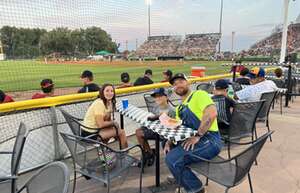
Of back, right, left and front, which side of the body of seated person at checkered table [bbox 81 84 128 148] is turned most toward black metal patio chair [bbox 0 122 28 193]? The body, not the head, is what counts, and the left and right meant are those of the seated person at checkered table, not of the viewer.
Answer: right

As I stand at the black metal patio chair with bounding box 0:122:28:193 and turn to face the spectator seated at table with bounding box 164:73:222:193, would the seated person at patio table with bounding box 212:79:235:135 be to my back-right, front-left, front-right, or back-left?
front-left

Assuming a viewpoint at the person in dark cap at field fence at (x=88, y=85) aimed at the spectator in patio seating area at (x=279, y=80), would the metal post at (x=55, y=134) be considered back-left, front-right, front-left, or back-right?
back-right

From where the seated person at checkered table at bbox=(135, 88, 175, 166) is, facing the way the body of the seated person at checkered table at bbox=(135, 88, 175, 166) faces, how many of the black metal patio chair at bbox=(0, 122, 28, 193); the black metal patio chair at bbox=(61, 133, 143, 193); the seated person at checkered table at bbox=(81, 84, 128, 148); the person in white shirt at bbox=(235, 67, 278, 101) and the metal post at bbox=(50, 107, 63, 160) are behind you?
1

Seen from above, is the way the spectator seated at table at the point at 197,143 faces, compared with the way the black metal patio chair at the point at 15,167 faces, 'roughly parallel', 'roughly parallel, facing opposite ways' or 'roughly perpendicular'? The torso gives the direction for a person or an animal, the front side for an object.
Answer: roughly parallel

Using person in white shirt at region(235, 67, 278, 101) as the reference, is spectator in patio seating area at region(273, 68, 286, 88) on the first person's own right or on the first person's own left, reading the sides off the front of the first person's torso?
on the first person's own right

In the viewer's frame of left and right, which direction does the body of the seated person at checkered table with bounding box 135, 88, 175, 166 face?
facing the viewer and to the left of the viewer

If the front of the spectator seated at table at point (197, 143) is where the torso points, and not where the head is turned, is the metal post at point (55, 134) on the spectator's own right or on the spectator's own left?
on the spectator's own right

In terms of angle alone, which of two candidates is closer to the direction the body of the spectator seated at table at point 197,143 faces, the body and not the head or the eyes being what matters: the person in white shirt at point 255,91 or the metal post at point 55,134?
the metal post

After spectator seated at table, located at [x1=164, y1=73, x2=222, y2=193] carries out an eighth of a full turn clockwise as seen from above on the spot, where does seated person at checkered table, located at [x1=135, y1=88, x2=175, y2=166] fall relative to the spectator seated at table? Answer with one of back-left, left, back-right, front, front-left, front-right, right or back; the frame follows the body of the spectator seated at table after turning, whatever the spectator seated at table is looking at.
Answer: front-right
